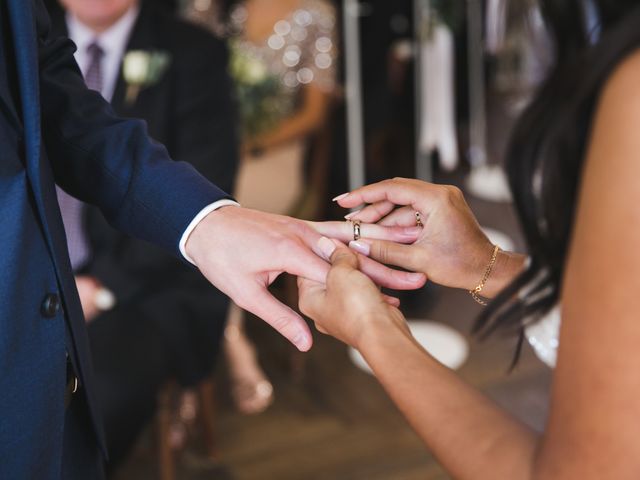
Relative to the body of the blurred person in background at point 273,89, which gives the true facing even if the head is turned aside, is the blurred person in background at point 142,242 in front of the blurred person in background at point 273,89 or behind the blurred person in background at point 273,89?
in front

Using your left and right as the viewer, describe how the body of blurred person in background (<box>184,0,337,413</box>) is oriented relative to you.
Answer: facing the viewer and to the left of the viewer
